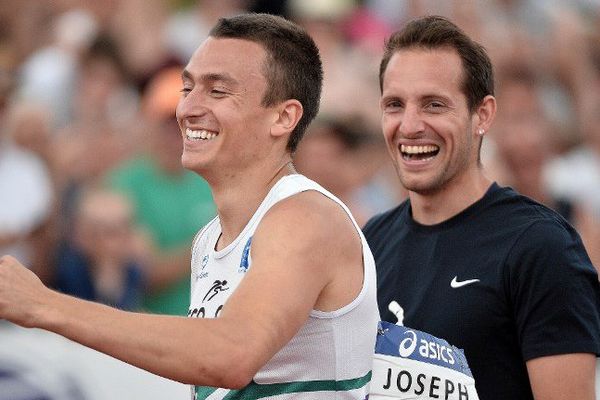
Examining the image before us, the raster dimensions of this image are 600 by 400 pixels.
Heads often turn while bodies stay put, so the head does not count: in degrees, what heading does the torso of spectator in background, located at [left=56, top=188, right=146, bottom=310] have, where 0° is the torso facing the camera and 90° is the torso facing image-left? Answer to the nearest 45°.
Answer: approximately 0°

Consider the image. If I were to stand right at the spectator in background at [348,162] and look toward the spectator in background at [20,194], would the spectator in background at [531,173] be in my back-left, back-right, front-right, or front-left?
back-left

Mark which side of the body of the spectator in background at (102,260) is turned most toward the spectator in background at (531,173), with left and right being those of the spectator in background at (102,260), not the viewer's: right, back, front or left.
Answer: left

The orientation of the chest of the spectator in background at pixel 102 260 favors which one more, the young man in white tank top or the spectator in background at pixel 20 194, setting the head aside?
the young man in white tank top

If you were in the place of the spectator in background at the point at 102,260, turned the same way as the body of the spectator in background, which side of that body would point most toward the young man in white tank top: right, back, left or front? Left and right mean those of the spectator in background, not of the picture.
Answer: front

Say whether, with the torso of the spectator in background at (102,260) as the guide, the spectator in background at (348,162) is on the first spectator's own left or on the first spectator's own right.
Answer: on the first spectator's own left
